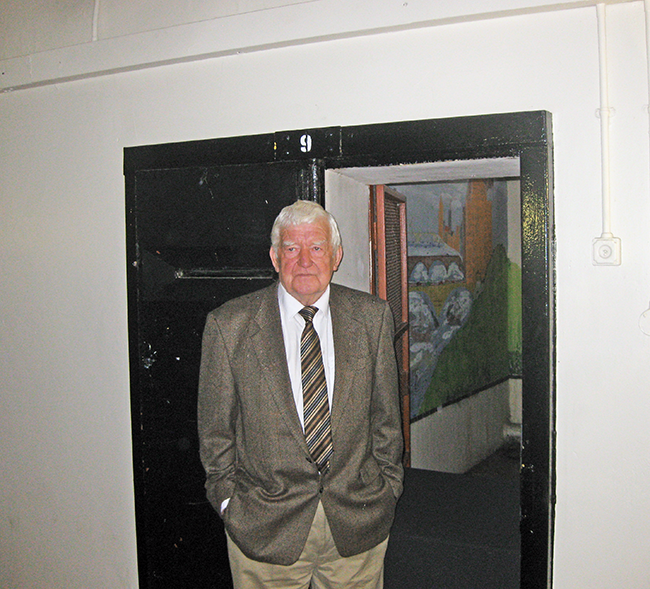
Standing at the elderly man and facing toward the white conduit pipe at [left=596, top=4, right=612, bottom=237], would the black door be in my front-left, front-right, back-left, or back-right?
back-left

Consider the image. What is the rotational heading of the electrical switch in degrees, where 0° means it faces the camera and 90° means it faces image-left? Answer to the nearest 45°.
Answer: approximately 0°

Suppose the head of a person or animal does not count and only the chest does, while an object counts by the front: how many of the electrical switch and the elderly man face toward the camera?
2

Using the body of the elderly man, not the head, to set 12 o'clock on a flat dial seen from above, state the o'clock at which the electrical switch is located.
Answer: The electrical switch is roughly at 9 o'clock from the elderly man.

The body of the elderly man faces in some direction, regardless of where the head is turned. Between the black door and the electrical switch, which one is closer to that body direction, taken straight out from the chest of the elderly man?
the electrical switch

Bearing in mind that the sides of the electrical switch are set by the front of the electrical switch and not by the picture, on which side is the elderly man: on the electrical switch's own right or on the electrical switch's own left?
on the electrical switch's own right

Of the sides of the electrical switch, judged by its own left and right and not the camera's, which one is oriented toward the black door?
right
